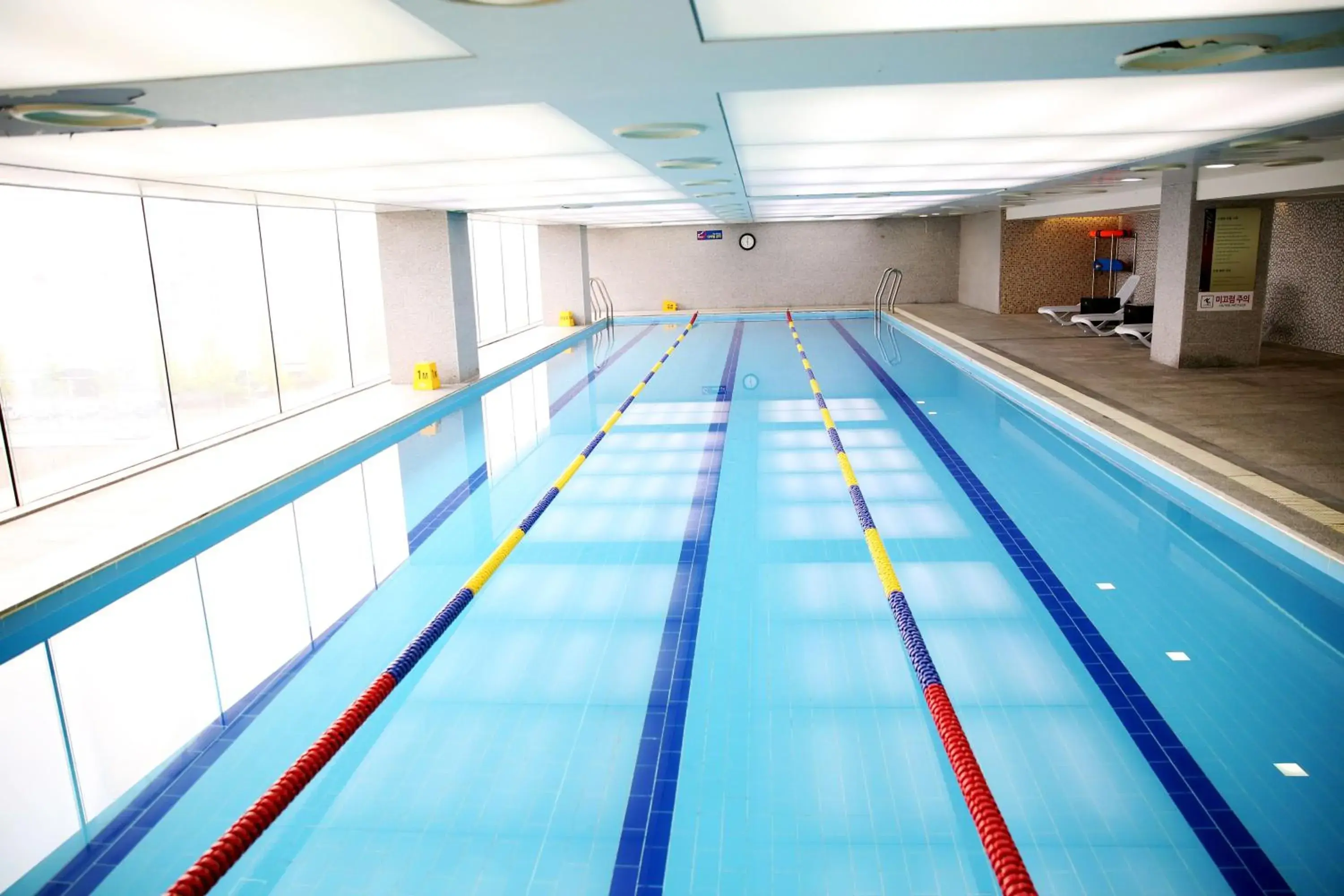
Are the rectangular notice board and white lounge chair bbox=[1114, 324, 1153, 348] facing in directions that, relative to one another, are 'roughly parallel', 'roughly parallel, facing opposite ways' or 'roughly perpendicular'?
roughly perpendicular

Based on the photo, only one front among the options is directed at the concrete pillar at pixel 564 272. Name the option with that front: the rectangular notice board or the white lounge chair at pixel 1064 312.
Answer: the white lounge chair

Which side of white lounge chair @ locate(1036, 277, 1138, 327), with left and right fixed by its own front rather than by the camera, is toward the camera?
left

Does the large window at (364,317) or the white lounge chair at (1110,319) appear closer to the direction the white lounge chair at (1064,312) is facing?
the large window

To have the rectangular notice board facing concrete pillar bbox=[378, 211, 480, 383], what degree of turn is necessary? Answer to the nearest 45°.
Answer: approximately 45° to its right

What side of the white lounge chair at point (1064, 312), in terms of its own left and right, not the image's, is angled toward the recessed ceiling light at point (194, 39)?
left

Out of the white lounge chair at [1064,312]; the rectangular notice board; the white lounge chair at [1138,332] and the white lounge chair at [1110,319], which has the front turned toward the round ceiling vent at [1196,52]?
the rectangular notice board

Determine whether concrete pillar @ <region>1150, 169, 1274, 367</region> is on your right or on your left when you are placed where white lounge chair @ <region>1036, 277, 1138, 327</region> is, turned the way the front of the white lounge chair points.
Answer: on your left

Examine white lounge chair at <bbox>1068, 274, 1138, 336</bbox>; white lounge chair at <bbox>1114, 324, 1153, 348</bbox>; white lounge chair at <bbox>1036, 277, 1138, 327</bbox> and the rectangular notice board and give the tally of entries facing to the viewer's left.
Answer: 3

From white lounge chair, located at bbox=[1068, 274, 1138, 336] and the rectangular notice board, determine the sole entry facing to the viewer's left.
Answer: the white lounge chair

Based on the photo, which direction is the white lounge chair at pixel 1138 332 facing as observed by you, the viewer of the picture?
facing to the left of the viewer

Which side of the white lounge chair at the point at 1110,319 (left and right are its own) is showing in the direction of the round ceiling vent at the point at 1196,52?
left
